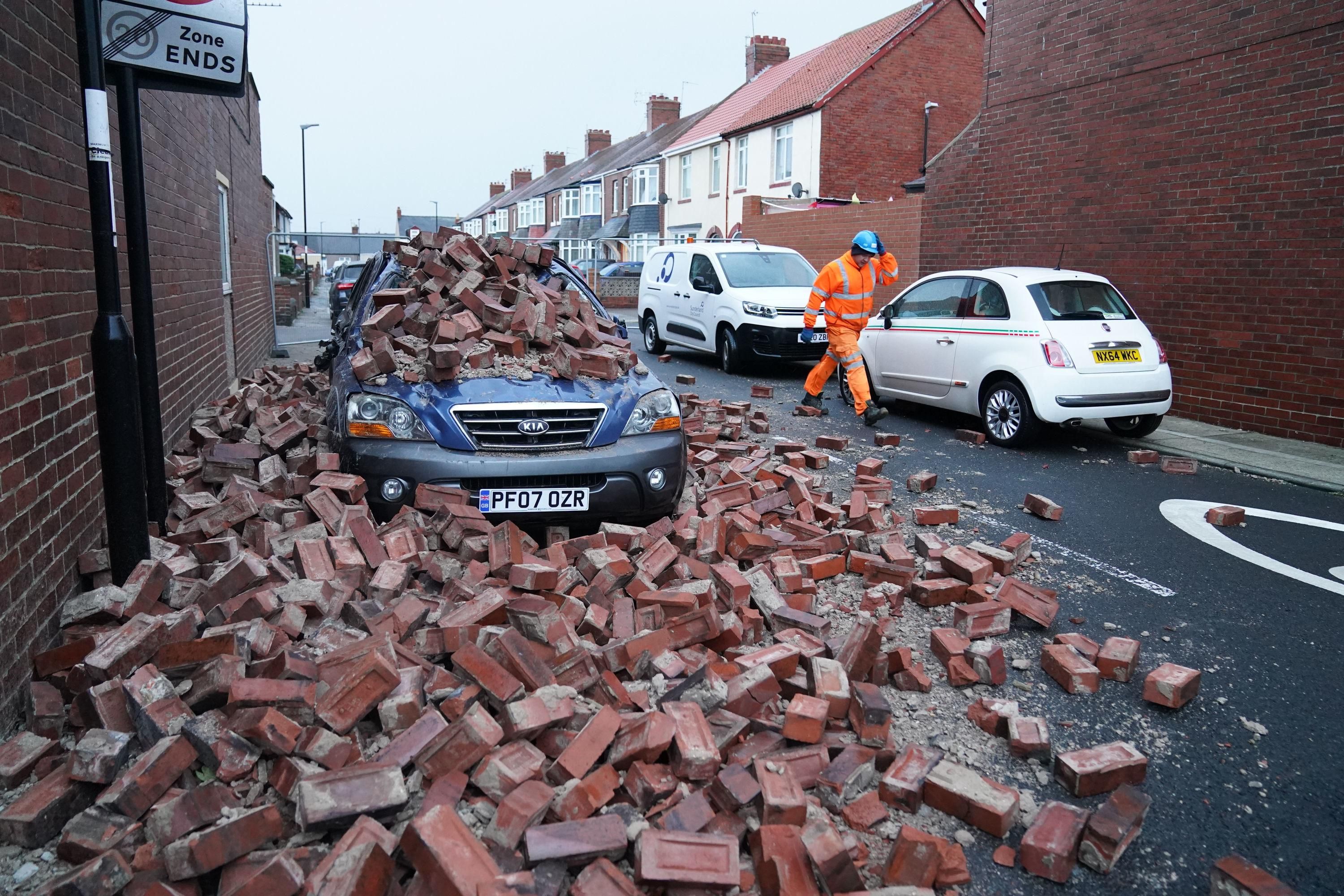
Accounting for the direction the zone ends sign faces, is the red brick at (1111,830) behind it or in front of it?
in front

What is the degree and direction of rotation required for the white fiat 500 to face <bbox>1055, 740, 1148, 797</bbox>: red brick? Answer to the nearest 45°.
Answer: approximately 135° to its left

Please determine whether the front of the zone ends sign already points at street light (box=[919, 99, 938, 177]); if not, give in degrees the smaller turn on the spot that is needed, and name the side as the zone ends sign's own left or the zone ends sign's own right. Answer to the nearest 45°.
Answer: approximately 135° to the zone ends sign's own left

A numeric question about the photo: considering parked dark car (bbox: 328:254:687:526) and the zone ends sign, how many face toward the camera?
2

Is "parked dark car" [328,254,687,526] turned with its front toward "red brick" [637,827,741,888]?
yes

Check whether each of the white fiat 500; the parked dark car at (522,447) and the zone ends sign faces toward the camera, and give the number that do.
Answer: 2

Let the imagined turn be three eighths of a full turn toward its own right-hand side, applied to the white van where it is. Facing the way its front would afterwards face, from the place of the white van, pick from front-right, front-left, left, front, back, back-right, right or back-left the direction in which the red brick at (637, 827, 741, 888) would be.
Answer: left

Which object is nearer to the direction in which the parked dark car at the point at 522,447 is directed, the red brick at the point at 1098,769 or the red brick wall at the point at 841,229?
the red brick

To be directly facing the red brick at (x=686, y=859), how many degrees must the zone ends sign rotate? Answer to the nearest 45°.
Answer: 0° — it already faces it

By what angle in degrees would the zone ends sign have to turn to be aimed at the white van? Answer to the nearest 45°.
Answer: approximately 135° to its left

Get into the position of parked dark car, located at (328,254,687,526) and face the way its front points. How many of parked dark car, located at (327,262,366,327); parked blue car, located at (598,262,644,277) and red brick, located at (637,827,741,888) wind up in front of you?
1

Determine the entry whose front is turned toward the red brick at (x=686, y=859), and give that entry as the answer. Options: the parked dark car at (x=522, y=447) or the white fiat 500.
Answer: the parked dark car

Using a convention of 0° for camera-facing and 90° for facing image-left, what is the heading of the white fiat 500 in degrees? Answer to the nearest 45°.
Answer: approximately 135°

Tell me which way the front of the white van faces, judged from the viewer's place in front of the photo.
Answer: facing the viewer and to the right of the viewer

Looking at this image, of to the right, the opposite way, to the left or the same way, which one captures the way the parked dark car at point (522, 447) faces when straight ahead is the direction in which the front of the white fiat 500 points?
the opposite way
